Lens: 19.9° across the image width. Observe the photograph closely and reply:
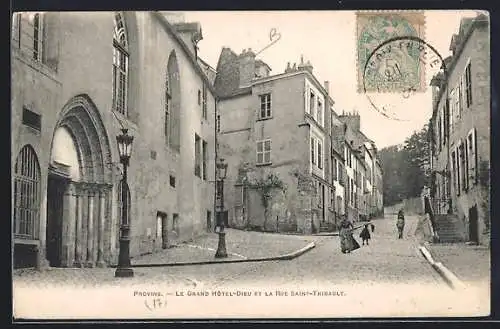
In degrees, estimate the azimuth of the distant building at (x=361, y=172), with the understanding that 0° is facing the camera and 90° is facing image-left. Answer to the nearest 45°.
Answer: approximately 315°

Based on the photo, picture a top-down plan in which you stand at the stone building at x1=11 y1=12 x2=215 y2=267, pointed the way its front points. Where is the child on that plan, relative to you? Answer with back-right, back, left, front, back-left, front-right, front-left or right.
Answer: front-left

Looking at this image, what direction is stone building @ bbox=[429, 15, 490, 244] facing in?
to the viewer's left
